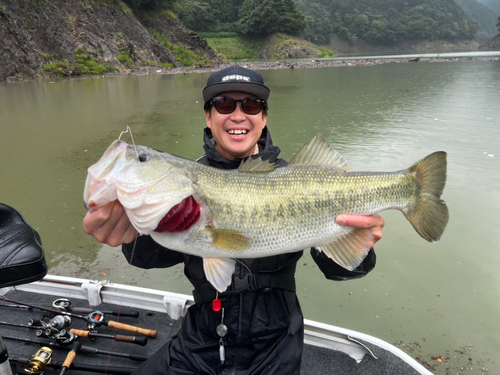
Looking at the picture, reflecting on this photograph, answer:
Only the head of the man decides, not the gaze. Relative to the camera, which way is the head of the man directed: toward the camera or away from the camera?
toward the camera

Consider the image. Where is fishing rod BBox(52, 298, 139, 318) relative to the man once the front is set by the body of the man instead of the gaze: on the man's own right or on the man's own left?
on the man's own right

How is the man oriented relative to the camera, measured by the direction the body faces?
toward the camera

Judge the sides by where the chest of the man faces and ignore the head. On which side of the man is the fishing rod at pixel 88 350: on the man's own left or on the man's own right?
on the man's own right

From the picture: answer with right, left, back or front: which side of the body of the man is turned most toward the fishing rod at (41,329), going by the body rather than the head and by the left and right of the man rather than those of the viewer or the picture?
right

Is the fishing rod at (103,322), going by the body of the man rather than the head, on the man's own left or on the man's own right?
on the man's own right

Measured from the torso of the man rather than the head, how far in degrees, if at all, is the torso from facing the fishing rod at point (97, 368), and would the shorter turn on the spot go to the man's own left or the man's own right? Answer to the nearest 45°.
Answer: approximately 90° to the man's own right

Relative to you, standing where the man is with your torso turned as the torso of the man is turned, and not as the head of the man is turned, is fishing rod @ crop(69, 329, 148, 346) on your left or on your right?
on your right
